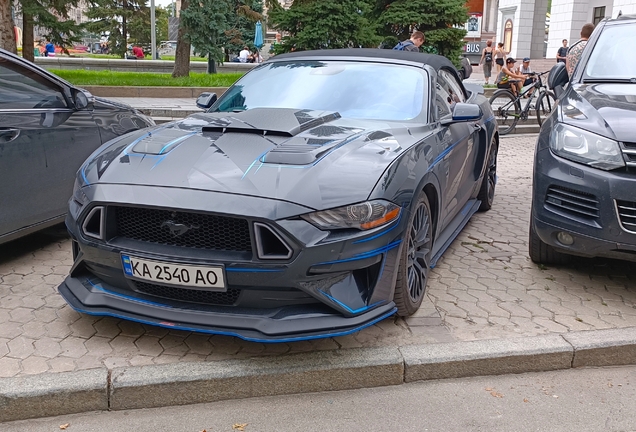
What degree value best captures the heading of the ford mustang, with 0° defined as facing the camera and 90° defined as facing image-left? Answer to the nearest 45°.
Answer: approximately 45°

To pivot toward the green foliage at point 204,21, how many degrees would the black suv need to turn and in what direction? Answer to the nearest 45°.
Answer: approximately 135° to its right

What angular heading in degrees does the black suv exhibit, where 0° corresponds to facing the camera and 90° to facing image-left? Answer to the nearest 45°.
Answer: approximately 0°

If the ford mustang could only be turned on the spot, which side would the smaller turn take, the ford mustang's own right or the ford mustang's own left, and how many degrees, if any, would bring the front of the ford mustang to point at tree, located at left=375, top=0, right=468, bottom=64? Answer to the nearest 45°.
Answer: approximately 135° to the ford mustang's own right

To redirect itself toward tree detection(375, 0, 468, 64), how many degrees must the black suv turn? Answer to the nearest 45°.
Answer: approximately 180°

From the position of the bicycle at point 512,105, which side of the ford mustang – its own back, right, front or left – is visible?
back

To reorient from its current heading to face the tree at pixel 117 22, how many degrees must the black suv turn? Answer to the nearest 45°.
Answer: approximately 135° to its right

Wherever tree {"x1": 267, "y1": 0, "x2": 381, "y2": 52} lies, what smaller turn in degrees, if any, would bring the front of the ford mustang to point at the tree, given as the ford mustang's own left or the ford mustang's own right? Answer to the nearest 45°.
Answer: approximately 135° to the ford mustang's own right
